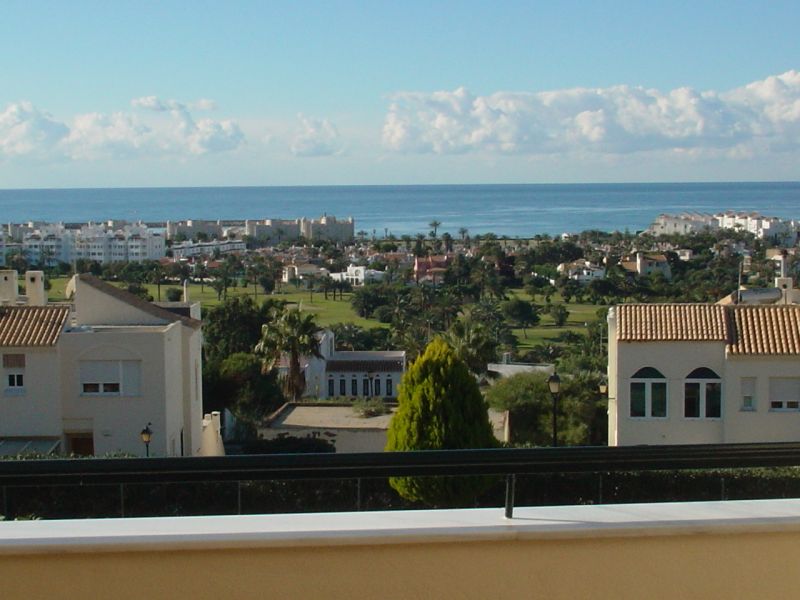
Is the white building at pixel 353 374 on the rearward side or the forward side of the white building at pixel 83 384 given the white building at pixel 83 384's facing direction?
on the rearward side

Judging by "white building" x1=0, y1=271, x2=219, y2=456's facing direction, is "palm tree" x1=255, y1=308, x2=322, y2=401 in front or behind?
behind

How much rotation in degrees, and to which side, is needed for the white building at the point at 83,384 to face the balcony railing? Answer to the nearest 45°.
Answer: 0° — it already faces it

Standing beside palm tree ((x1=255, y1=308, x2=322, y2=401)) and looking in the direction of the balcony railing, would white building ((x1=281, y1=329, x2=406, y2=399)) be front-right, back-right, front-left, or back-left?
back-left

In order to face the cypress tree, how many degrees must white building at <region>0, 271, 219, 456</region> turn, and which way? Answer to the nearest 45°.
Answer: approximately 45° to its left

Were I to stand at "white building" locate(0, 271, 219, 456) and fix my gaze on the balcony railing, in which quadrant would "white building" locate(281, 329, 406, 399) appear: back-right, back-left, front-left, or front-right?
back-left

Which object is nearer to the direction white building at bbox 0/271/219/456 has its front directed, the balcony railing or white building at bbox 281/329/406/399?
the balcony railing

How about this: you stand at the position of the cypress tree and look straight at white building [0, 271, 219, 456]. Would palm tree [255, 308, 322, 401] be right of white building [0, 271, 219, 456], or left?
right

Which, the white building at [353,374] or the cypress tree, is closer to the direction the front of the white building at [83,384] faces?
the cypress tree

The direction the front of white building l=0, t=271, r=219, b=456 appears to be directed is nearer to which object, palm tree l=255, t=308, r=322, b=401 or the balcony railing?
the balcony railing

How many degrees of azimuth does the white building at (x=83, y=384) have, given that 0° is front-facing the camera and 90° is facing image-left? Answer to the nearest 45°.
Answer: approximately 0°

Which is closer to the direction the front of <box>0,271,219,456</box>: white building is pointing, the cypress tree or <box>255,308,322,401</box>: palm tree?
the cypress tree
